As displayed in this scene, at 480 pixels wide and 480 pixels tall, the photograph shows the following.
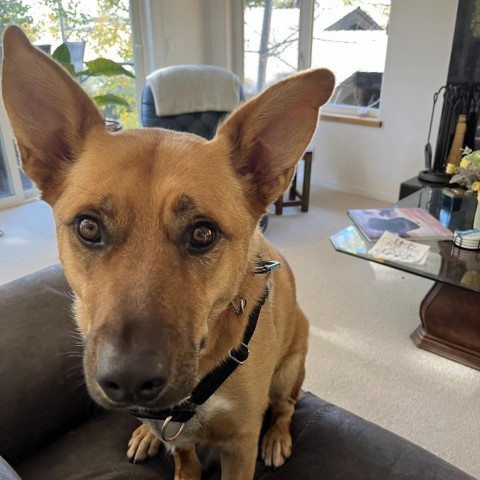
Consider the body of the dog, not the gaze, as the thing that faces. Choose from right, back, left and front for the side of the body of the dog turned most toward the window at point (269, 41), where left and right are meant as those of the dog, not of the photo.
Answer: back

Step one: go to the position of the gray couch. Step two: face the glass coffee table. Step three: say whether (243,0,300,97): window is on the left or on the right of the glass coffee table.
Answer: left

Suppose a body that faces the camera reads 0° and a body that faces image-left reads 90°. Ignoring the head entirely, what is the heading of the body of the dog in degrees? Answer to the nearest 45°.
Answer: approximately 0°

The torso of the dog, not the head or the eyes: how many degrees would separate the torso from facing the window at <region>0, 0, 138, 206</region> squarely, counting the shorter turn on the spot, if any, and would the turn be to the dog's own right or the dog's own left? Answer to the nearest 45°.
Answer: approximately 180°

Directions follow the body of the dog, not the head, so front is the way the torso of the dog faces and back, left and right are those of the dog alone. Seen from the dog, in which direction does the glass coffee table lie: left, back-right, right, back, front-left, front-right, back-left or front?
back-left

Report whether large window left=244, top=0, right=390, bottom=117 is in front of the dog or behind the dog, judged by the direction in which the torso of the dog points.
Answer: behind
